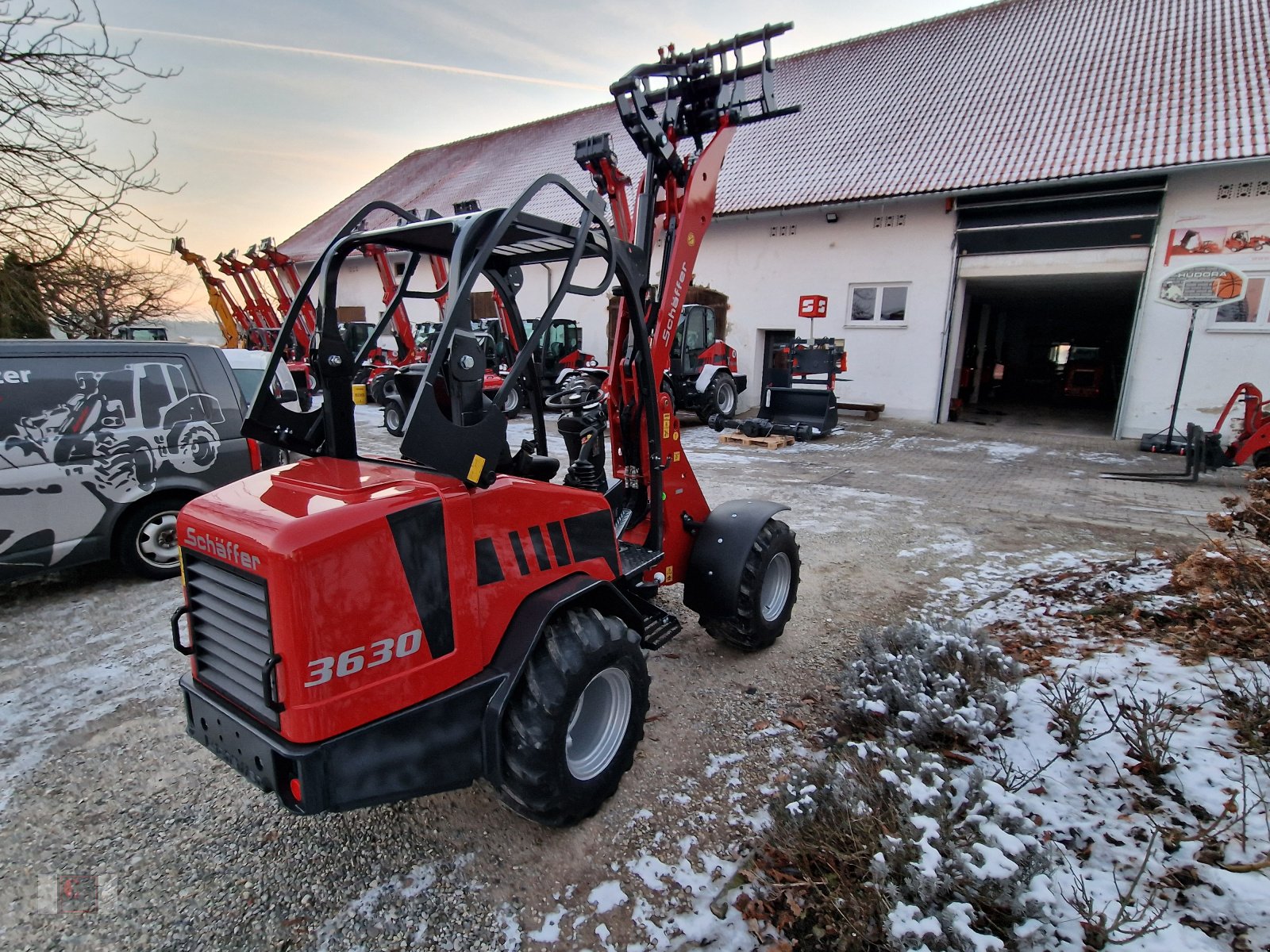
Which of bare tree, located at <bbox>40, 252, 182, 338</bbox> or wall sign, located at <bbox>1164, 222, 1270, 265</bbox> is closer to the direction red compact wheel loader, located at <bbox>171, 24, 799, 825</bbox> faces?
the wall sign

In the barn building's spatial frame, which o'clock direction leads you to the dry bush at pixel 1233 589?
The dry bush is roughly at 11 o'clock from the barn building.

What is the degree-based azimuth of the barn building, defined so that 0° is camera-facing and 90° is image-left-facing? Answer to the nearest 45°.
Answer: approximately 45°

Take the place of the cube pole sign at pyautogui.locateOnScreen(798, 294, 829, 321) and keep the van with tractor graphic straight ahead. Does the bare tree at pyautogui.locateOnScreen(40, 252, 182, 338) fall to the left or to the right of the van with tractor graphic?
right

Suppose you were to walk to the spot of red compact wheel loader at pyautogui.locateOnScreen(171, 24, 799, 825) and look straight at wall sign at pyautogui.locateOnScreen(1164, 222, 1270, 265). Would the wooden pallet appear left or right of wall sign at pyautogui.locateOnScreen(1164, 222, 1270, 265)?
left

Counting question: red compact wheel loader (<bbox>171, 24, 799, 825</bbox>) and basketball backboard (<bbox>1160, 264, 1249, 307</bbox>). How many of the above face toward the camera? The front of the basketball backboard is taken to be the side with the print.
1

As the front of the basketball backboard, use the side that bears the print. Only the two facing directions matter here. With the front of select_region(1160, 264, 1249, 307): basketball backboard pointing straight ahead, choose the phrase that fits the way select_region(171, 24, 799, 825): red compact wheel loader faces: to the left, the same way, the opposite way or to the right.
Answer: the opposite way

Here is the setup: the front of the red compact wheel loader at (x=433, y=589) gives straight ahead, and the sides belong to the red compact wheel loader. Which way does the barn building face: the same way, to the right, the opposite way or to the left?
the opposite way

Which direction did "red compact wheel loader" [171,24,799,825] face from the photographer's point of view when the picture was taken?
facing away from the viewer and to the right of the viewer

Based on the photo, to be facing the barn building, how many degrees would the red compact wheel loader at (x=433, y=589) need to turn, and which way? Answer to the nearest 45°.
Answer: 0° — it already faces it
